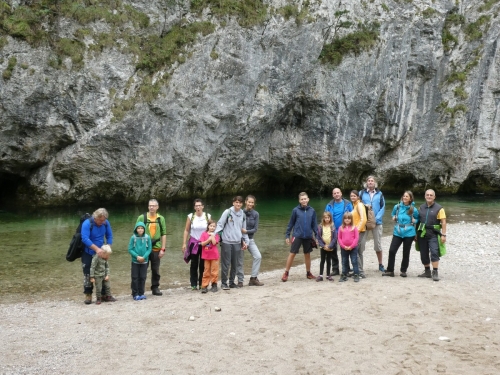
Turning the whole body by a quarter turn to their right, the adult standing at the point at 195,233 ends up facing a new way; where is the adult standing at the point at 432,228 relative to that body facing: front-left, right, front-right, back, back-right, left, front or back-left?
back

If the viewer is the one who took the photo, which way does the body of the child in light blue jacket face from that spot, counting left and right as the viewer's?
facing the viewer

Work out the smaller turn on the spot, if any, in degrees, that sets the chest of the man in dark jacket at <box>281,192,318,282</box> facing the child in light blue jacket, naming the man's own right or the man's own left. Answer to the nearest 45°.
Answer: approximately 45° to the man's own right

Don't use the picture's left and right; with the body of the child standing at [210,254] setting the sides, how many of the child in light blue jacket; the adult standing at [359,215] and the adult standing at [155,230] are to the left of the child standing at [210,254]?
1

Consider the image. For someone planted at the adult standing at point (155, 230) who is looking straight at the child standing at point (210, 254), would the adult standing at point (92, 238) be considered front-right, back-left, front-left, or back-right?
back-right

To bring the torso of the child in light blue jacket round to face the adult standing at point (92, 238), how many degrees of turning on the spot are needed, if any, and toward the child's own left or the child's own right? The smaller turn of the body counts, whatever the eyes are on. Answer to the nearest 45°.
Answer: approximately 90° to the child's own right

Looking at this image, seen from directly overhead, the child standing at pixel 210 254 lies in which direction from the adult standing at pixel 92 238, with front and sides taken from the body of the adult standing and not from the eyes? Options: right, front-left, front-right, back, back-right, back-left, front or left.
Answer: front-left

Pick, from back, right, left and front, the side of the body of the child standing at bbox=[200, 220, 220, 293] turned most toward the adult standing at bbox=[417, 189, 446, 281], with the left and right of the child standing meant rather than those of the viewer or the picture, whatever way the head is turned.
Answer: left

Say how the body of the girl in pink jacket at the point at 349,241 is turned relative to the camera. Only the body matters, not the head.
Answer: toward the camera
